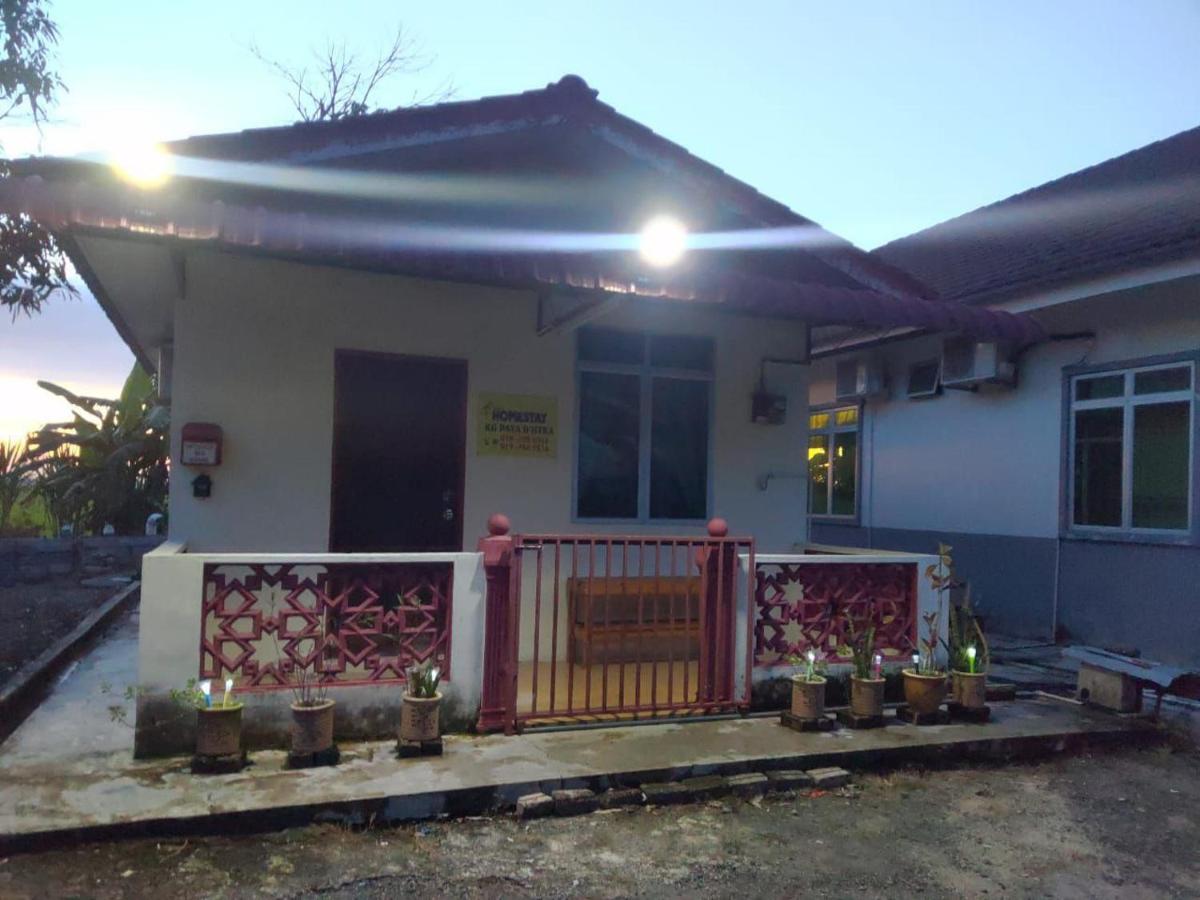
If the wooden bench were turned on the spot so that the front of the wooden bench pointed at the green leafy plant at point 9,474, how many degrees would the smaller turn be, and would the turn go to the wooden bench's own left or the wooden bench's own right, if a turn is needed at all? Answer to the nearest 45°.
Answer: approximately 135° to the wooden bench's own right

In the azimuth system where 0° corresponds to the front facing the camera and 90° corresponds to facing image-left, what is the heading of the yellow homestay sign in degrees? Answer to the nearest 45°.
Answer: approximately 0°

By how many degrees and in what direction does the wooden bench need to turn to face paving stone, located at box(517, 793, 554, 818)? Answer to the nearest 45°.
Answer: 0° — it already faces it

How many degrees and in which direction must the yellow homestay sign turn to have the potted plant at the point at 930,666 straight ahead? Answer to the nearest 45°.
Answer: approximately 45° to its left

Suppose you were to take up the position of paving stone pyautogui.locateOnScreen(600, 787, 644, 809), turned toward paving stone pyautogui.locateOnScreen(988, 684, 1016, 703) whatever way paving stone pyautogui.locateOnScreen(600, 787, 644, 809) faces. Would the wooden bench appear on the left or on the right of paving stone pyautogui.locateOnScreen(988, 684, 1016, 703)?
left

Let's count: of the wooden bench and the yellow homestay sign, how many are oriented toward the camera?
2

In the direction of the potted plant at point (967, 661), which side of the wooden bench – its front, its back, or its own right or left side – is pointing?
left

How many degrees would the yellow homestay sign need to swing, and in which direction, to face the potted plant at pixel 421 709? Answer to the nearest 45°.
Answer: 0° — it already faces it
